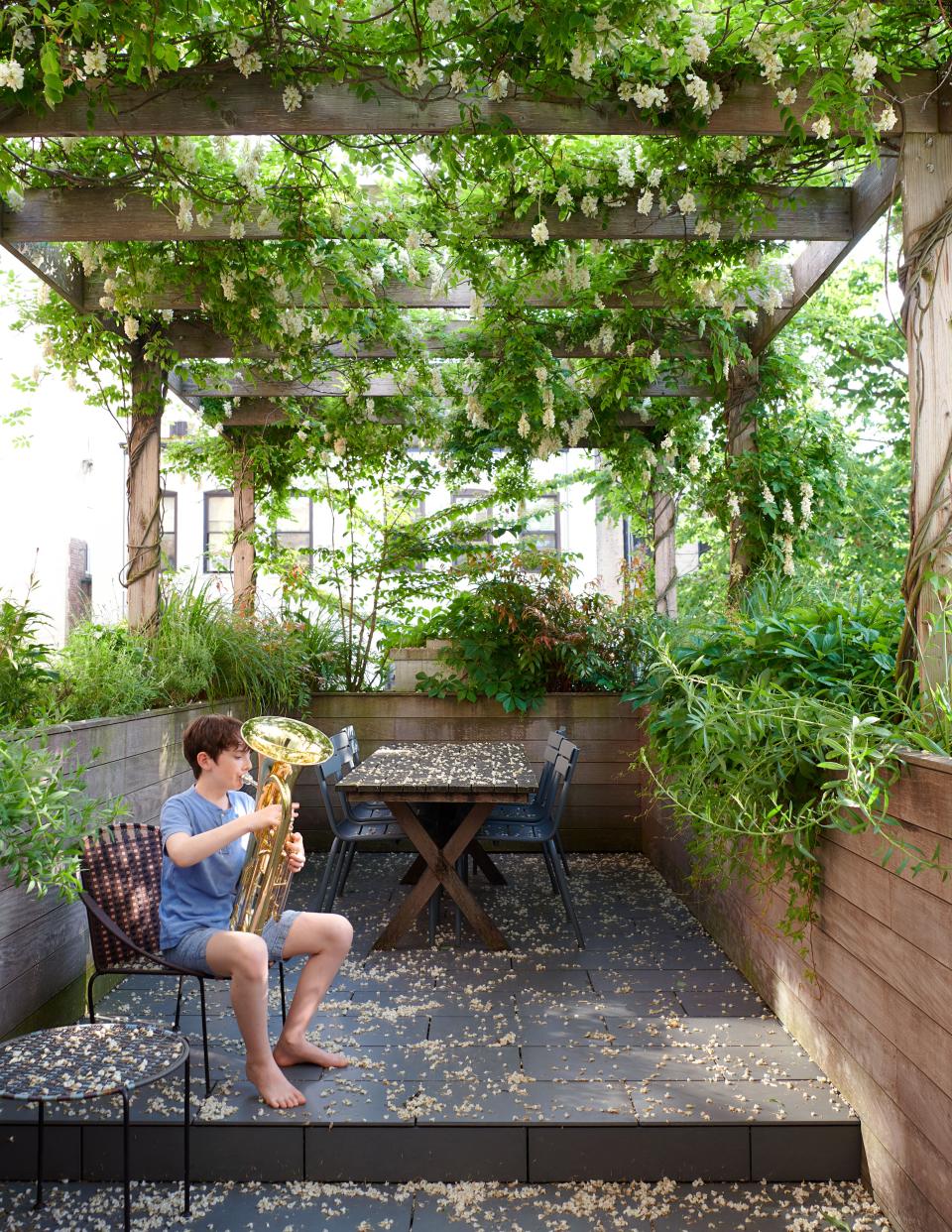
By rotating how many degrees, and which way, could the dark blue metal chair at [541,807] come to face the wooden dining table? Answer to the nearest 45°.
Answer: approximately 45° to its left

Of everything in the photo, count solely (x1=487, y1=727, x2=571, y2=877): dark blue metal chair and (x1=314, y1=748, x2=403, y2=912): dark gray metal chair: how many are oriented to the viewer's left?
1

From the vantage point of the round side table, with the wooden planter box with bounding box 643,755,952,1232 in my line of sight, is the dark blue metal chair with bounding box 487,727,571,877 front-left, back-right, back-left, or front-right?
front-left

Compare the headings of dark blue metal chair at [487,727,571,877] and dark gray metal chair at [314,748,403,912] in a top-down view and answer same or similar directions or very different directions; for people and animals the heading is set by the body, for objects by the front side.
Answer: very different directions

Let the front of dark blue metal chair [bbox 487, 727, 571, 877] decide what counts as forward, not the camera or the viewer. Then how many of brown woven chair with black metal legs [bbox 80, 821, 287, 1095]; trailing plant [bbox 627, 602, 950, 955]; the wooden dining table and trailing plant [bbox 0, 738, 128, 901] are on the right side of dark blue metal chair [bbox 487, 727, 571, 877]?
0

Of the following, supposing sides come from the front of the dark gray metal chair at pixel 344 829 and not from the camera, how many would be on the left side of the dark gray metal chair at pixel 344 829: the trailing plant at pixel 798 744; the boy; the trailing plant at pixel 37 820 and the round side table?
0

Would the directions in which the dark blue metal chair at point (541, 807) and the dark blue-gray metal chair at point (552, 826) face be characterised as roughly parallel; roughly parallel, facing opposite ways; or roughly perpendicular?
roughly parallel

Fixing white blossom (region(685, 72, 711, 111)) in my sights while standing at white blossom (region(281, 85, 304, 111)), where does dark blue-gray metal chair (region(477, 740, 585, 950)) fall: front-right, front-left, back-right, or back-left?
front-left

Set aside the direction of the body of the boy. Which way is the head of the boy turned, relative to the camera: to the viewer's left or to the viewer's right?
to the viewer's right

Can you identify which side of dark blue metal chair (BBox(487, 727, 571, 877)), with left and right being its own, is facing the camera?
left

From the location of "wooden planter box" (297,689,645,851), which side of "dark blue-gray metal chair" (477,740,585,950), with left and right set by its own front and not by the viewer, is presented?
right

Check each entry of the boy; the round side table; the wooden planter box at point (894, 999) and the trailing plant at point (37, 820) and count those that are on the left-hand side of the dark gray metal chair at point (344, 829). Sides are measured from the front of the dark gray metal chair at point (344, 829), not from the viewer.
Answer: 0

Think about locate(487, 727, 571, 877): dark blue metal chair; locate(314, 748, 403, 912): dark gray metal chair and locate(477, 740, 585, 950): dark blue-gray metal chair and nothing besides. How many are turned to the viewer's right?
1

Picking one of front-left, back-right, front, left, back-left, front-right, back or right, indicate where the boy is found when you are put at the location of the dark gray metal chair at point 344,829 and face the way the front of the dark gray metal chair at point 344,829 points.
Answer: right

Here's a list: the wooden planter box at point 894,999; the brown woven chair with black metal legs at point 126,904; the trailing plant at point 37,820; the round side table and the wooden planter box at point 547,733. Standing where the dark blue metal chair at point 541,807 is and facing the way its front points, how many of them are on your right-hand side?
1

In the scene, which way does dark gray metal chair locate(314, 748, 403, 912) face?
to the viewer's right

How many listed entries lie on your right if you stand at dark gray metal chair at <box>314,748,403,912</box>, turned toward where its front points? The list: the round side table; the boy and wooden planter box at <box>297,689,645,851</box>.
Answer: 2

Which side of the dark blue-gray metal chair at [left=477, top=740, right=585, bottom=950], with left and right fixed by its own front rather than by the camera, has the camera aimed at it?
left
